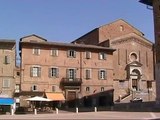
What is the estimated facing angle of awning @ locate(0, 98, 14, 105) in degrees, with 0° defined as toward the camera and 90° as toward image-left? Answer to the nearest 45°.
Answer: approximately 0°
